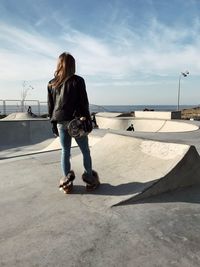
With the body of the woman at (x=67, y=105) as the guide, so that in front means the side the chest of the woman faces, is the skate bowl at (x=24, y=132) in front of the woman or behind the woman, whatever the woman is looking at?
in front

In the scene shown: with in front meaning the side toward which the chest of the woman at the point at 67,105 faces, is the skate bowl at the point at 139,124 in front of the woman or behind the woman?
in front

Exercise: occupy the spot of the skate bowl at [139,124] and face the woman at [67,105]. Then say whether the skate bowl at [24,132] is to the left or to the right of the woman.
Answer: right

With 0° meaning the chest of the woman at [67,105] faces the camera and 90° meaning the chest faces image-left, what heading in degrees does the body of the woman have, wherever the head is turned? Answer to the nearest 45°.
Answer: approximately 180°
